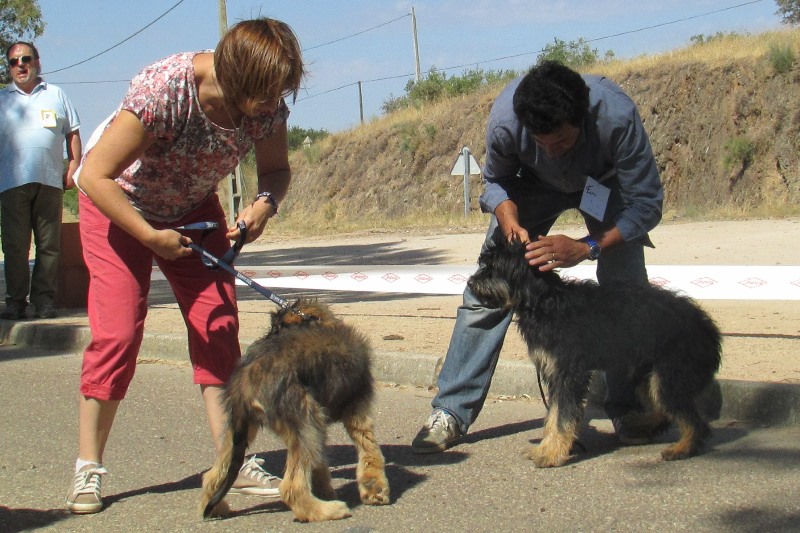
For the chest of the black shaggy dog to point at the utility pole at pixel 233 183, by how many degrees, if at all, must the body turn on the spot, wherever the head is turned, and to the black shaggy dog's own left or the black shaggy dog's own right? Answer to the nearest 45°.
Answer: approximately 45° to the black shaggy dog's own right

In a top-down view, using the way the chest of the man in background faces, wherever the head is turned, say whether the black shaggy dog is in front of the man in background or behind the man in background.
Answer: in front

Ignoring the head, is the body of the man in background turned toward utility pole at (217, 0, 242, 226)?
no

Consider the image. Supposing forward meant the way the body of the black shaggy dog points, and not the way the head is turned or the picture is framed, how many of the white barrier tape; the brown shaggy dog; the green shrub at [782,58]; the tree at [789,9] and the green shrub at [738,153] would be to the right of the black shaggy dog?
4

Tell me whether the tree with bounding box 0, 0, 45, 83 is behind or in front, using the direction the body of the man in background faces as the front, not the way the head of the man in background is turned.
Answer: behind

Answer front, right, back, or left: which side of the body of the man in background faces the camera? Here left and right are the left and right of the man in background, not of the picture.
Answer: front

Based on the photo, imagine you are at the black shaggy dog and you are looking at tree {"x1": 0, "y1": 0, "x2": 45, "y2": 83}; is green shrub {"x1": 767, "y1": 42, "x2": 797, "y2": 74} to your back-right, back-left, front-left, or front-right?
front-right

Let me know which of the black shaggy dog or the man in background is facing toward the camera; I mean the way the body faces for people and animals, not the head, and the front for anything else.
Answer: the man in background

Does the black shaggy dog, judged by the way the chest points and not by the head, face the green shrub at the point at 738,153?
no

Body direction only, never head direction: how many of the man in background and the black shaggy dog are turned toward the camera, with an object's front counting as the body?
1

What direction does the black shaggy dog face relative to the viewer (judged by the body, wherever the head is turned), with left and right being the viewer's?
facing to the left of the viewer

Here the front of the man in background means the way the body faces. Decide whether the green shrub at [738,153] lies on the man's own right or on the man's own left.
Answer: on the man's own left

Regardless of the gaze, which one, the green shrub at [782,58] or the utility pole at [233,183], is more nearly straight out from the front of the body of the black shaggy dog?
the utility pole

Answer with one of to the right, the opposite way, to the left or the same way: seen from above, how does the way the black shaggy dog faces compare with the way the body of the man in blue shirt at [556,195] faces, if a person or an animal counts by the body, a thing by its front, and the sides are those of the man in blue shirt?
to the right

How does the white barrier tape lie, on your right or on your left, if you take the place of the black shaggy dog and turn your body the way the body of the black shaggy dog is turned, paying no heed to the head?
on your right

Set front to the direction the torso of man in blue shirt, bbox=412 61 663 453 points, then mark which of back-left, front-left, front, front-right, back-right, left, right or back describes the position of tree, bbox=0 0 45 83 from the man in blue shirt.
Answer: back-right

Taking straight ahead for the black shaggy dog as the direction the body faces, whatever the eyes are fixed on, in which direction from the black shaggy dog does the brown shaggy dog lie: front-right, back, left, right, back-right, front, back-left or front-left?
front-left
